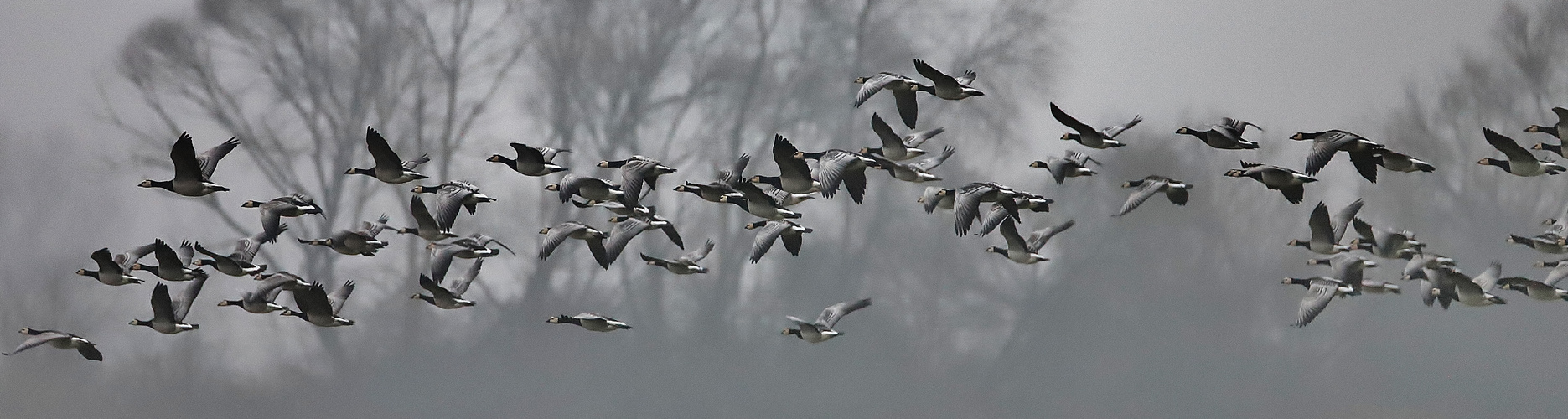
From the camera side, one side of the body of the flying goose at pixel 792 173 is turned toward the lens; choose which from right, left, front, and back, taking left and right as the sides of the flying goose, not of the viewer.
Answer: left

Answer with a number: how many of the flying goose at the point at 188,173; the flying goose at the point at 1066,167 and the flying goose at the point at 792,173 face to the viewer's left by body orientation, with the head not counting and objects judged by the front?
3

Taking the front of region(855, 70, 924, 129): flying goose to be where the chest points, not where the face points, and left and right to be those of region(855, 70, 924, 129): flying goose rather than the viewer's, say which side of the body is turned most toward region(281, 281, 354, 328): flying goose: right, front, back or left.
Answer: front

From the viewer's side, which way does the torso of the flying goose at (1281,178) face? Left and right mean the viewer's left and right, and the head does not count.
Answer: facing to the left of the viewer

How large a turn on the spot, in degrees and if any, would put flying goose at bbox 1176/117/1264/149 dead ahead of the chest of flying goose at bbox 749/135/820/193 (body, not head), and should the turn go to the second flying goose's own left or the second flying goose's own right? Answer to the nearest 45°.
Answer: approximately 180°

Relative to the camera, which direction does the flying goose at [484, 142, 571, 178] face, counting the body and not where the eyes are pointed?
to the viewer's left

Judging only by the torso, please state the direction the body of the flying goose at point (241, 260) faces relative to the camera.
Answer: to the viewer's left

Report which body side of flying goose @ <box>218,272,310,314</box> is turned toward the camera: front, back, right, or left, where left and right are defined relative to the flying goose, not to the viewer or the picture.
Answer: left

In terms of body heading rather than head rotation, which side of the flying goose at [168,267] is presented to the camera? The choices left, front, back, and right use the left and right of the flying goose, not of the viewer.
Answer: left

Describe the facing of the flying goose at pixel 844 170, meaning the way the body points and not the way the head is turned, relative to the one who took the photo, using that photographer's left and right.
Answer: facing to the left of the viewer

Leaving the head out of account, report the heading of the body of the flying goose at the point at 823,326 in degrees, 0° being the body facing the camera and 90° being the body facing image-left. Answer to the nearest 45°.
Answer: approximately 90°

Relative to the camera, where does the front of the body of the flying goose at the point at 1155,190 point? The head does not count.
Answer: to the viewer's left
